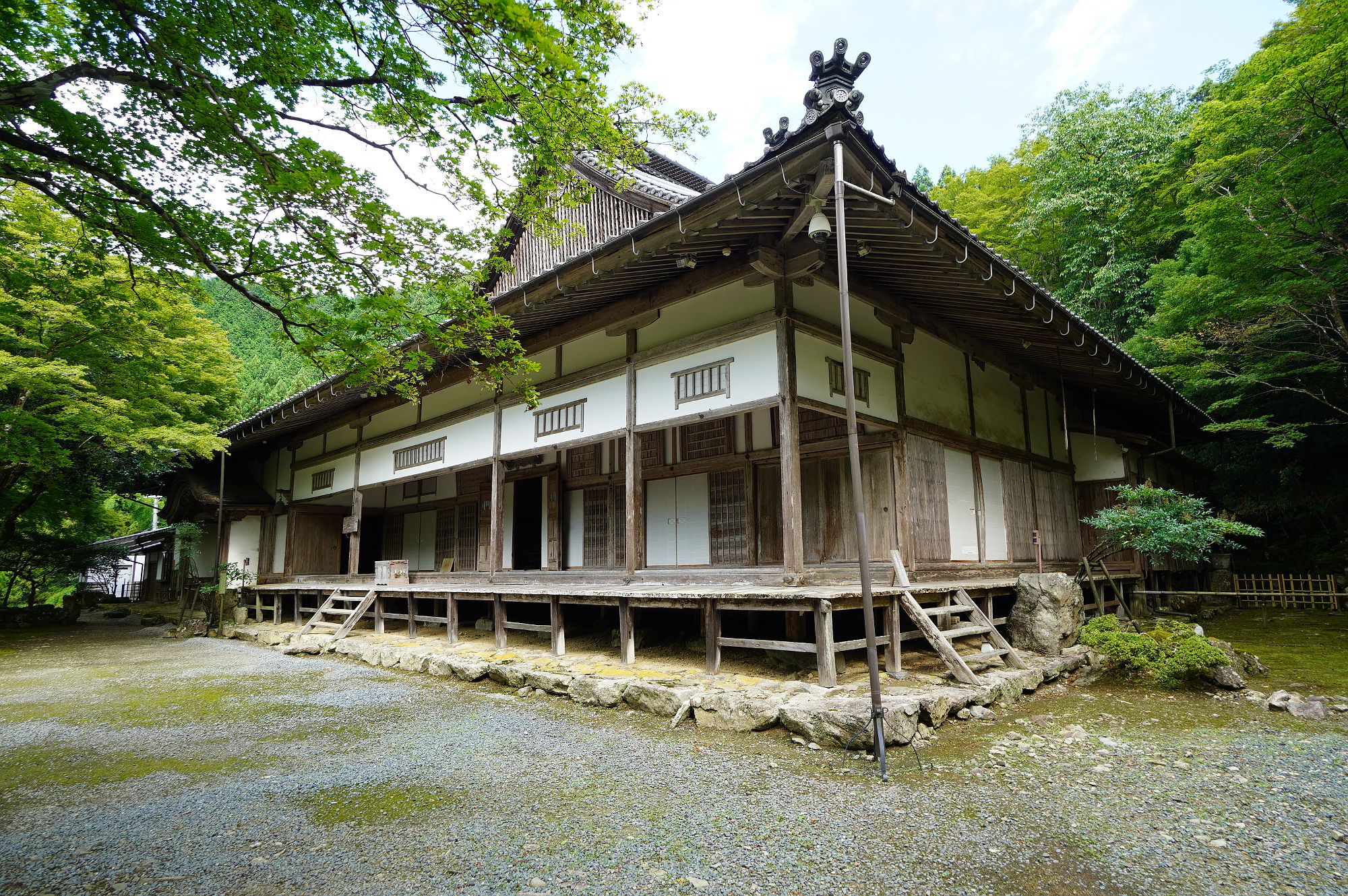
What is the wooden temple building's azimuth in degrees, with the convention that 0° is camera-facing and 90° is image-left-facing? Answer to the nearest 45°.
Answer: approximately 45°

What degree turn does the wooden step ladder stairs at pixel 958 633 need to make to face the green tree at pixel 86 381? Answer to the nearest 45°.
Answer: approximately 135° to its right

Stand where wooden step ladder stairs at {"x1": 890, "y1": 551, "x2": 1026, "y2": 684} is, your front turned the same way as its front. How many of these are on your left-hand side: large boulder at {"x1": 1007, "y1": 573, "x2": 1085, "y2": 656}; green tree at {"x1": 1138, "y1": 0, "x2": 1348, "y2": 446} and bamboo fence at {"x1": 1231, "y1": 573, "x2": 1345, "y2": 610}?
3

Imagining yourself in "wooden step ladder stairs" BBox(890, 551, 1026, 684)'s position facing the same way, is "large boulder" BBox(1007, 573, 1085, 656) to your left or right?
on your left

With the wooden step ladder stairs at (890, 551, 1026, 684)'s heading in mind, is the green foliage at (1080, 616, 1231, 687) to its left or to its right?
on its left

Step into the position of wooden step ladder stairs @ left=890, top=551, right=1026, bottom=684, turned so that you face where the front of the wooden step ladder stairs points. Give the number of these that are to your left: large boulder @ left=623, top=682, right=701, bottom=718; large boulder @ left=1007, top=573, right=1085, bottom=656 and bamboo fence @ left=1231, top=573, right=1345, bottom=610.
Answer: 2

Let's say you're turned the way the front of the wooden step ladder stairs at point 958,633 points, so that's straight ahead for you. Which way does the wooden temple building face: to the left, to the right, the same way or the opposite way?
to the right
